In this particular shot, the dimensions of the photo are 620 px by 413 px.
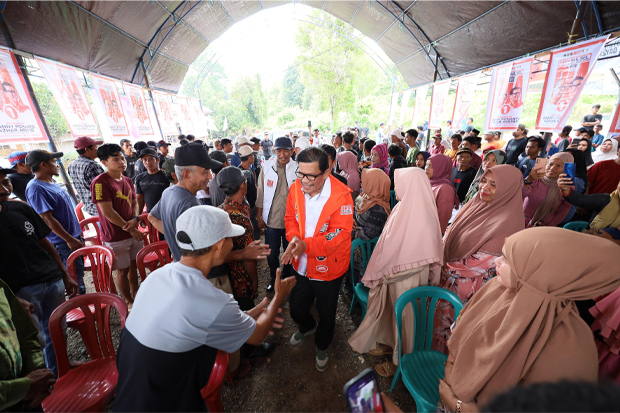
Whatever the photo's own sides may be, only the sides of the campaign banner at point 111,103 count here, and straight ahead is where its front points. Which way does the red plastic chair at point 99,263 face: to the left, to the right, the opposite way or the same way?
to the right

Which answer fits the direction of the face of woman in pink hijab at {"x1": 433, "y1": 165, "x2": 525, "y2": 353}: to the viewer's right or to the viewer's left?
to the viewer's left

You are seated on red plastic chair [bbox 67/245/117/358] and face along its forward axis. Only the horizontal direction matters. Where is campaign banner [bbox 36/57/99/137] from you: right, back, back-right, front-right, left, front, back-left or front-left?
back-right

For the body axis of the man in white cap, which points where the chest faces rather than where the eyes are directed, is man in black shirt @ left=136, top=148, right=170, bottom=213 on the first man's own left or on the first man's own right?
on the first man's own left

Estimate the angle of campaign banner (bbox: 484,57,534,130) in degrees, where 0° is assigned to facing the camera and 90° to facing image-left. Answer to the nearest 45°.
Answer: approximately 45°

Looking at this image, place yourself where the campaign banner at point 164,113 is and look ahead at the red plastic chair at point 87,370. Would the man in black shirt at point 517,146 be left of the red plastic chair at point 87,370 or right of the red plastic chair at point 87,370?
left

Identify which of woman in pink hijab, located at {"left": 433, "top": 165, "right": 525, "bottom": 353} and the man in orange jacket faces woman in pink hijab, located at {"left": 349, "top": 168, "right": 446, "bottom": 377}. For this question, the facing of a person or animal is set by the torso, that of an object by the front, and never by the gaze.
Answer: woman in pink hijab, located at {"left": 433, "top": 165, "right": 525, "bottom": 353}

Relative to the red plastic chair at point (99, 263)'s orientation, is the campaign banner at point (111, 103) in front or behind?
behind

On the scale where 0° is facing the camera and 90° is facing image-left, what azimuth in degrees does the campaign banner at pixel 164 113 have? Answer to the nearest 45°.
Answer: approximately 315°

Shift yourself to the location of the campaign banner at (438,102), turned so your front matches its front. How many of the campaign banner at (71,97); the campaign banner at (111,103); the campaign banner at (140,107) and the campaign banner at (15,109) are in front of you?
4

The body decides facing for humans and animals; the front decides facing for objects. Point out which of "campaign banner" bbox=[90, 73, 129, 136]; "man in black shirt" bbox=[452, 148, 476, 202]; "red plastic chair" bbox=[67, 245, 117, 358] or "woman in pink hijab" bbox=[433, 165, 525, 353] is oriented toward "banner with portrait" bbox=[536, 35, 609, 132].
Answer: the campaign banner

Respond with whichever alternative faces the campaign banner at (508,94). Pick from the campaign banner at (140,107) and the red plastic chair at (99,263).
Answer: the campaign banner at (140,107)

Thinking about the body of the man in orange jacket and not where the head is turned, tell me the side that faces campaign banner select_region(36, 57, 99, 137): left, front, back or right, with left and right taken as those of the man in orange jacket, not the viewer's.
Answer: right
